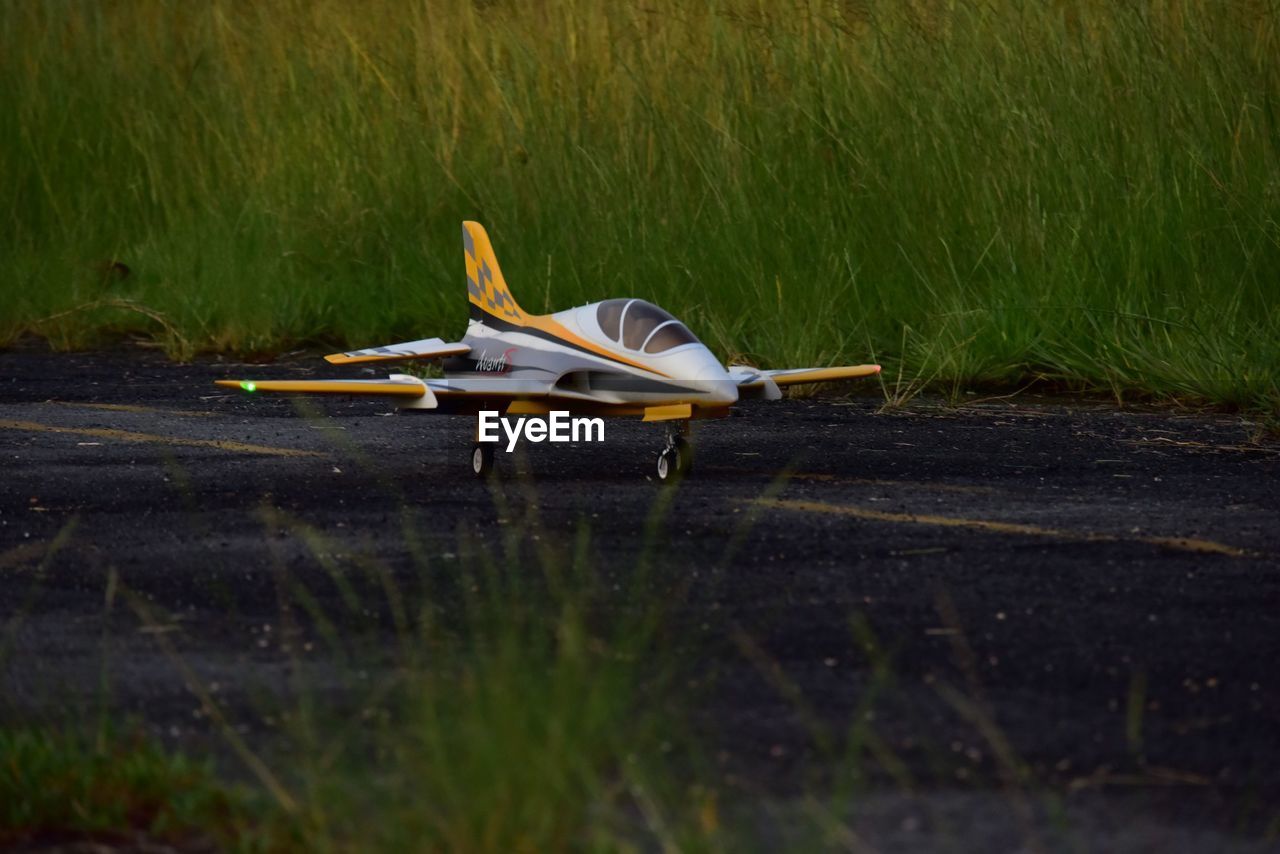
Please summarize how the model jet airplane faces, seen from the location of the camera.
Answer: facing the viewer and to the right of the viewer
